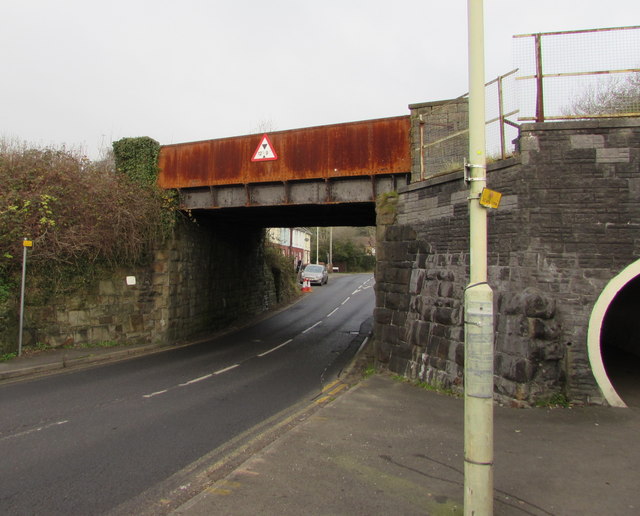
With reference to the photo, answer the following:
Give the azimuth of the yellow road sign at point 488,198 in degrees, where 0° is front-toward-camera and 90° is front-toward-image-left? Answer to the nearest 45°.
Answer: approximately 0°

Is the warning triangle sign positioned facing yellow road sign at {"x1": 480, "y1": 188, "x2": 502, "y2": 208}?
yes

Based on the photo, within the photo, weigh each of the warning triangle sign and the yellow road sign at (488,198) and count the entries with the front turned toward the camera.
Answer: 2

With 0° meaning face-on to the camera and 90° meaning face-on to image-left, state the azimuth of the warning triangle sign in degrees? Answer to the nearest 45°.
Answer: approximately 0°

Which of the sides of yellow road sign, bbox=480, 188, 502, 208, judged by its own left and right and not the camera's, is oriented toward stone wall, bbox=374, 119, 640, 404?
back

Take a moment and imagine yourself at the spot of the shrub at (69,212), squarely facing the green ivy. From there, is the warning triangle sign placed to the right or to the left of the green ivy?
right
